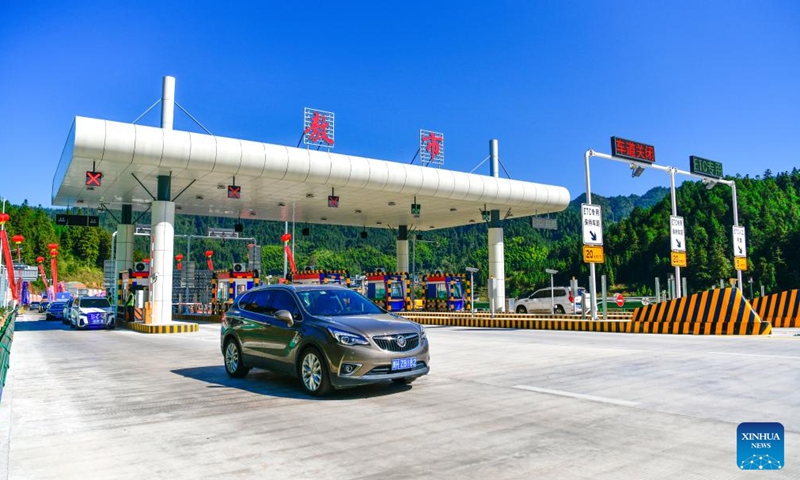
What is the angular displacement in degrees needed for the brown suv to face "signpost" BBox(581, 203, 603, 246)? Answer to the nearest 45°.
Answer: approximately 90° to its left

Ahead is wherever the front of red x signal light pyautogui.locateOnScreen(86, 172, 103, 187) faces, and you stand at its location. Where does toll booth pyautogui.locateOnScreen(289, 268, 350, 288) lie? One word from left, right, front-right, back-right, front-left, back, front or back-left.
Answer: back-left

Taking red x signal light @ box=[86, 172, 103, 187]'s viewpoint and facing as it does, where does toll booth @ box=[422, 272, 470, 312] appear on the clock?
The toll booth is roughly at 8 o'clock from the red x signal light.

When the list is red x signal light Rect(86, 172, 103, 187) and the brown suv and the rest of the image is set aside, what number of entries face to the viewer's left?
0

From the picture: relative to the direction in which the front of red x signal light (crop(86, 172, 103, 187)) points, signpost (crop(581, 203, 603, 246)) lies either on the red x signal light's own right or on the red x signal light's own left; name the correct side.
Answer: on the red x signal light's own left

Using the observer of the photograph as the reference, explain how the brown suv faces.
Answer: facing the viewer and to the right of the viewer

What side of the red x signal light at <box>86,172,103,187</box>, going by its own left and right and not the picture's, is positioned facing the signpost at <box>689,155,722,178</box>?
left

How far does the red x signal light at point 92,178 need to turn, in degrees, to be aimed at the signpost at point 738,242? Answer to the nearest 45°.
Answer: approximately 90° to its left

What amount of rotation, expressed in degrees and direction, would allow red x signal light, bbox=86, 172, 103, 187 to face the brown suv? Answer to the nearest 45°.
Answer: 0° — it already faces it

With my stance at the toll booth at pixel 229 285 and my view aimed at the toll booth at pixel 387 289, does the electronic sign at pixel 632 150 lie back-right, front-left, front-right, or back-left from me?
front-right

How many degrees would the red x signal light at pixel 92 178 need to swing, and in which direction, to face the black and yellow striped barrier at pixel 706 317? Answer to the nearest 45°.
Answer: approximately 45° to its left

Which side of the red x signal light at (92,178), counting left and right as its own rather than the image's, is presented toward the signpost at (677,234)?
left

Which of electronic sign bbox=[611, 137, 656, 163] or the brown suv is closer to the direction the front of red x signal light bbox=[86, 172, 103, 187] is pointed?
the brown suv

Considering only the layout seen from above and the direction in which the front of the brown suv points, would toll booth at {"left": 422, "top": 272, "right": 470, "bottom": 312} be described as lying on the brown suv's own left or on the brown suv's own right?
on the brown suv's own left

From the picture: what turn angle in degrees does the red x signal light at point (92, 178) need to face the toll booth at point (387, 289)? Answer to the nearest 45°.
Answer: approximately 135° to its left

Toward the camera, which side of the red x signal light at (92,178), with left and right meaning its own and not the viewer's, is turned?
front
